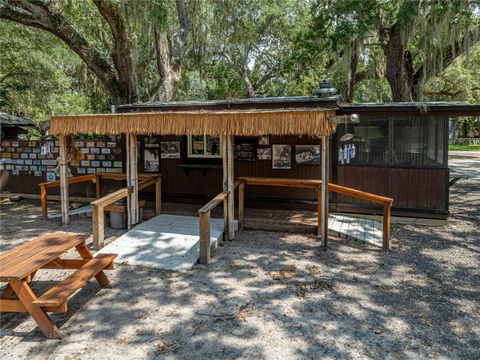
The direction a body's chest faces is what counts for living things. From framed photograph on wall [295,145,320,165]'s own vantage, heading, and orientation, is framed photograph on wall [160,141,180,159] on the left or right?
on its right

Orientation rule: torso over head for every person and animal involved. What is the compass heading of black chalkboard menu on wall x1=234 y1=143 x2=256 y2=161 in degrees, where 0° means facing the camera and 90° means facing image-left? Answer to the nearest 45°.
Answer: approximately 0°

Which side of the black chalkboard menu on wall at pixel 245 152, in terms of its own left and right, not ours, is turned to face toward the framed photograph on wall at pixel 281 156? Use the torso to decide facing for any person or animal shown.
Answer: left

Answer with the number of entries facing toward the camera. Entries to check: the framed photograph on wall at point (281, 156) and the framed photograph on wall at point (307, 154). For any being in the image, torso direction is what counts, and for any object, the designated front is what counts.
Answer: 2

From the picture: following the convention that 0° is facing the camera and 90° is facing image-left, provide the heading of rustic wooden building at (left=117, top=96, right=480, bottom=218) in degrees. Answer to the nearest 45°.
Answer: approximately 0°

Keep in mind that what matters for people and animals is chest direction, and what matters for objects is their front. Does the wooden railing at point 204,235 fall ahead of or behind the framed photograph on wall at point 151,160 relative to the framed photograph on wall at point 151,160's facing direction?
ahead

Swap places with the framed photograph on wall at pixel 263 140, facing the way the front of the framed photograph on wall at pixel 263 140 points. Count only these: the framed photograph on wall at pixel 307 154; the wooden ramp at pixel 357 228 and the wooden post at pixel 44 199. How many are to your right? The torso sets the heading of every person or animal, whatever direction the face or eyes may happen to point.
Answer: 1

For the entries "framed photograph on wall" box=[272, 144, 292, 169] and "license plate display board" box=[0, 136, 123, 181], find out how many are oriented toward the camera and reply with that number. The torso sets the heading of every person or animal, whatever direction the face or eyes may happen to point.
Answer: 2
